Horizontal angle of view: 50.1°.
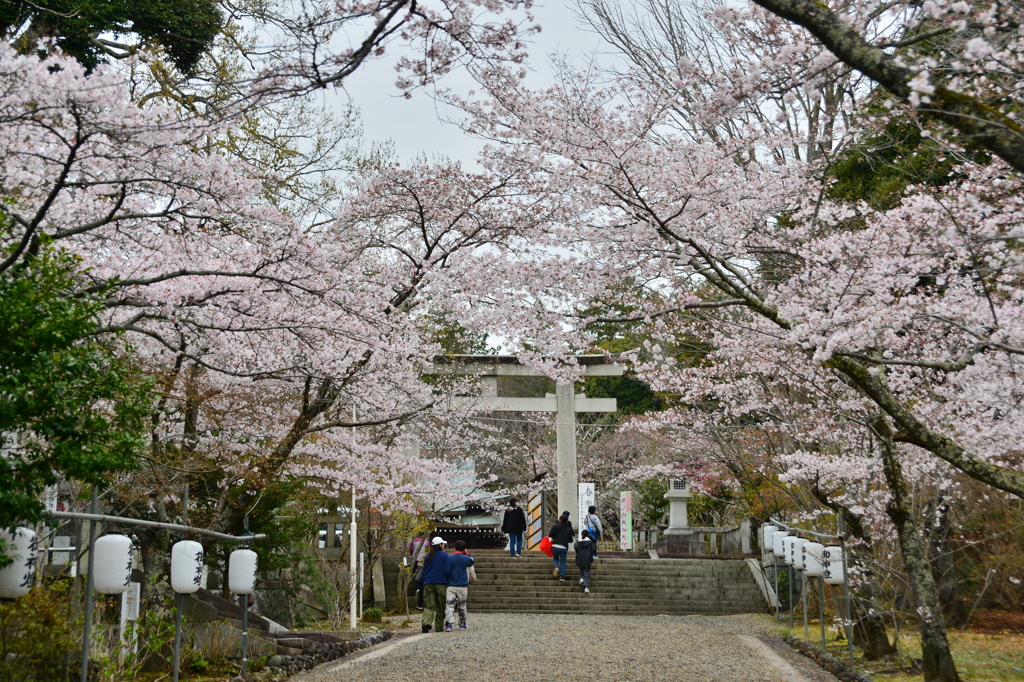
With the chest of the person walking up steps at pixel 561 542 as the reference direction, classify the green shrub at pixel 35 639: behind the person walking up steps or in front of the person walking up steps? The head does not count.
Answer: behind

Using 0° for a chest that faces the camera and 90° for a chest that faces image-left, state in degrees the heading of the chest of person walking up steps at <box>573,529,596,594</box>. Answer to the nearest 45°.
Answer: approximately 180°

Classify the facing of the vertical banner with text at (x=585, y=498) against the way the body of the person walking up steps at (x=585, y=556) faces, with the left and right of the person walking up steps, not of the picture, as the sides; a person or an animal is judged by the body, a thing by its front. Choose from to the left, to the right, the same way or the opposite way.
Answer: the opposite way

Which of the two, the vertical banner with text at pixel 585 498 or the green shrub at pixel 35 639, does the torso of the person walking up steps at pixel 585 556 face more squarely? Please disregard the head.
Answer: the vertical banner with text

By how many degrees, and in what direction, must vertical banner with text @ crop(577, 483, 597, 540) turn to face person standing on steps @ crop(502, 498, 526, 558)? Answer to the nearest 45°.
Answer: approximately 45° to its right

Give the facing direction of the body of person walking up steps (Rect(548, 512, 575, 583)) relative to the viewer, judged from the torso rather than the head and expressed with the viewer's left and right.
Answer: facing away from the viewer

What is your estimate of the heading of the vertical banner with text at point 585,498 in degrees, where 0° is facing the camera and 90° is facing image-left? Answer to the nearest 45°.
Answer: approximately 0°

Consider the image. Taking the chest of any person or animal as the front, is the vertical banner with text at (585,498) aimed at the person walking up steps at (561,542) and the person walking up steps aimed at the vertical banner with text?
yes

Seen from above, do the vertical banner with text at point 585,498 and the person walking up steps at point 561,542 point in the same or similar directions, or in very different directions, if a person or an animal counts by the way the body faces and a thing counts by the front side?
very different directions
